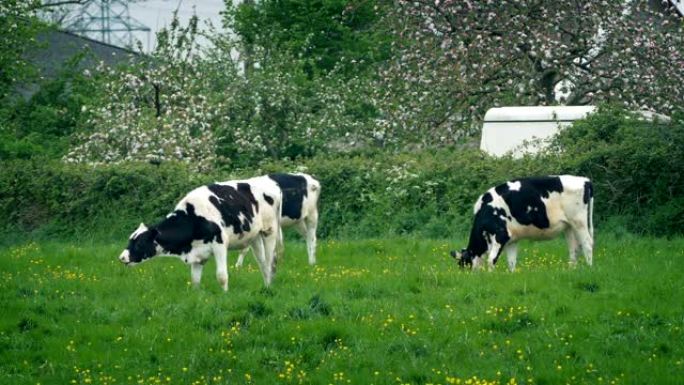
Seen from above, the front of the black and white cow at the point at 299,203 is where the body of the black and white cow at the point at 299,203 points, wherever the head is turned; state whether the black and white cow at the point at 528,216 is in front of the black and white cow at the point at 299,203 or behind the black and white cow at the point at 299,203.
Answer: behind

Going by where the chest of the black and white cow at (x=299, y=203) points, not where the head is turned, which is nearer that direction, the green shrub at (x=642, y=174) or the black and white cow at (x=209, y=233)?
the black and white cow

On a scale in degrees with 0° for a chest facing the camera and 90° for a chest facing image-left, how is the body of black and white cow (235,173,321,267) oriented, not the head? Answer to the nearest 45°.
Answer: approximately 90°

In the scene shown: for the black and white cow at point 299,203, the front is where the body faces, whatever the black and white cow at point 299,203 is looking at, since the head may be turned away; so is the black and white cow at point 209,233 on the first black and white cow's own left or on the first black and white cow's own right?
on the first black and white cow's own left

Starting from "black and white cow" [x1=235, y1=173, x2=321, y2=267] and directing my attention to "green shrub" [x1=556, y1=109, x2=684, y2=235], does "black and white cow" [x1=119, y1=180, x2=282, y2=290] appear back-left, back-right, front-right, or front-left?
back-right

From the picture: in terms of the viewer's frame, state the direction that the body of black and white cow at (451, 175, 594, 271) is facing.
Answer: to the viewer's left

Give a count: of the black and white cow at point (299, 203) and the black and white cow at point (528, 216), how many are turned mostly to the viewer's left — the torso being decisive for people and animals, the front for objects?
2

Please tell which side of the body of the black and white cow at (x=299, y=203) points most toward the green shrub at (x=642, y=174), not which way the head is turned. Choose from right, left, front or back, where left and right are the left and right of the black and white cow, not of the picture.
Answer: back
